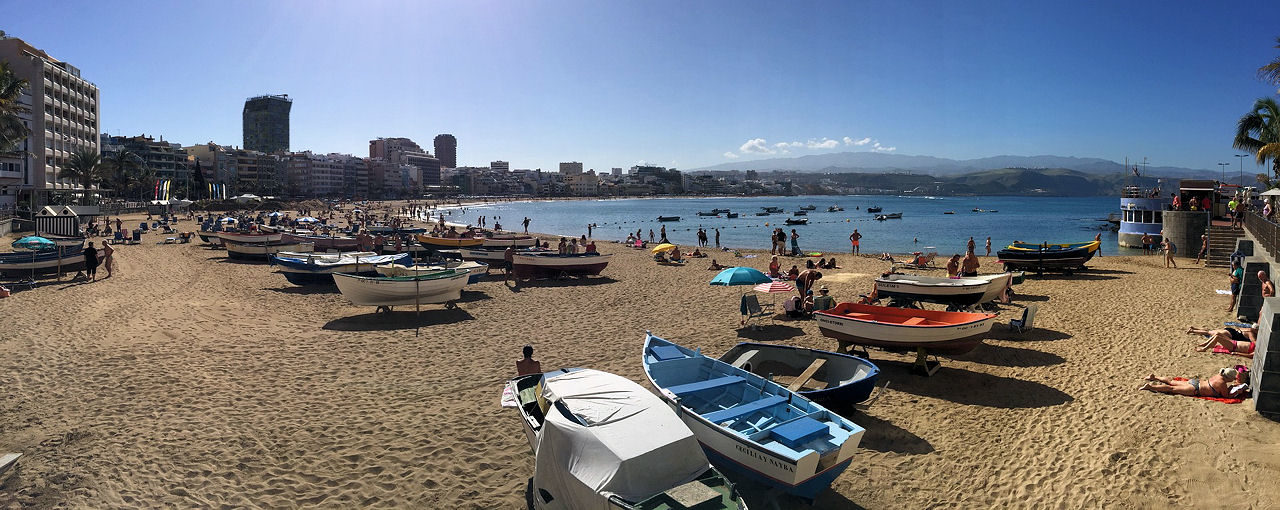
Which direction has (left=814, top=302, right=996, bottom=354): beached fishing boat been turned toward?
to the viewer's right

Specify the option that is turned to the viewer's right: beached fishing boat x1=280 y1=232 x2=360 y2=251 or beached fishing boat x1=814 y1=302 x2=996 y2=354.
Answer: beached fishing boat x1=814 y1=302 x2=996 y2=354

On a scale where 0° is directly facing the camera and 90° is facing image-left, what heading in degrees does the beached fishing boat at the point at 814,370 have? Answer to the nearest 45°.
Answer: approximately 315°

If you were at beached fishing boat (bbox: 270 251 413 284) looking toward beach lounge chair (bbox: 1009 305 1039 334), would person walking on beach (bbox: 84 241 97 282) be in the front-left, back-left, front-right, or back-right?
back-right

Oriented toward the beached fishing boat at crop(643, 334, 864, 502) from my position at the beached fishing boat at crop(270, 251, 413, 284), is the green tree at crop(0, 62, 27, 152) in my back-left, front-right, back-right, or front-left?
back-right

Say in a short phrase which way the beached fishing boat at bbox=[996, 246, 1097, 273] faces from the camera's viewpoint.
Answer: facing to the right of the viewer

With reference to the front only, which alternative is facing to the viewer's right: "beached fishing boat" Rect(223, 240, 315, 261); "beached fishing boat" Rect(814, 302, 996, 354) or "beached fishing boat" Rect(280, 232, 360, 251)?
"beached fishing boat" Rect(814, 302, 996, 354)

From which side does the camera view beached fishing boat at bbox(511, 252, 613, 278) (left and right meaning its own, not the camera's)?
right
